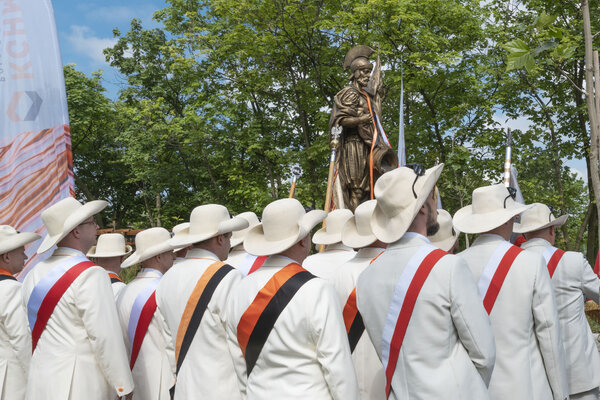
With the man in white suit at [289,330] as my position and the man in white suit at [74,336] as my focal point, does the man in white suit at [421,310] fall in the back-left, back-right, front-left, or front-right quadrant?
back-right

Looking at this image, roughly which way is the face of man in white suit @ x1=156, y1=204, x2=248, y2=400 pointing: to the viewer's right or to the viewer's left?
to the viewer's right

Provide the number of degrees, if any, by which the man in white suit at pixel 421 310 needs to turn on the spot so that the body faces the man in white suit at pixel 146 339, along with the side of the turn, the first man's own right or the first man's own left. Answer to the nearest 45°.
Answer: approximately 90° to the first man's own left

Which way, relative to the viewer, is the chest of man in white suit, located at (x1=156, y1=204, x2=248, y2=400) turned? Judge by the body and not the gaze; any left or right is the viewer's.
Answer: facing away from the viewer and to the right of the viewer

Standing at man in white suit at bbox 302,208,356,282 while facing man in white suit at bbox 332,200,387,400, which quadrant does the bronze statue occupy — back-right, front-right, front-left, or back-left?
back-left

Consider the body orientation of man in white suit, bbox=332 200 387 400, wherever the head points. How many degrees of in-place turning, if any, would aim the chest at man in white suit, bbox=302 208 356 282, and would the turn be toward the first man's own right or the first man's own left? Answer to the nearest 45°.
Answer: approximately 45° to the first man's own left

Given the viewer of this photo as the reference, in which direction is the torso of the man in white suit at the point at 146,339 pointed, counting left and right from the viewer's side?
facing away from the viewer and to the right of the viewer

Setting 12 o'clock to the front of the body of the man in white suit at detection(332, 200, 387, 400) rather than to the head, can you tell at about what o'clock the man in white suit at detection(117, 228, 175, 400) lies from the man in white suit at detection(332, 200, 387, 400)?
the man in white suit at detection(117, 228, 175, 400) is roughly at 8 o'clock from the man in white suit at detection(332, 200, 387, 400).

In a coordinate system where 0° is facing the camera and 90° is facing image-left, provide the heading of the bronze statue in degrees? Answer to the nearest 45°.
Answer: approximately 315°

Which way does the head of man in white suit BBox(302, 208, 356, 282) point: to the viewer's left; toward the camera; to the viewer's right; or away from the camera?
away from the camera

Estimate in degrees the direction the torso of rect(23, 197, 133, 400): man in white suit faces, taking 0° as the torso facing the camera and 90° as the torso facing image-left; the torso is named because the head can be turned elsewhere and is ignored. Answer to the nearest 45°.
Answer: approximately 225°
